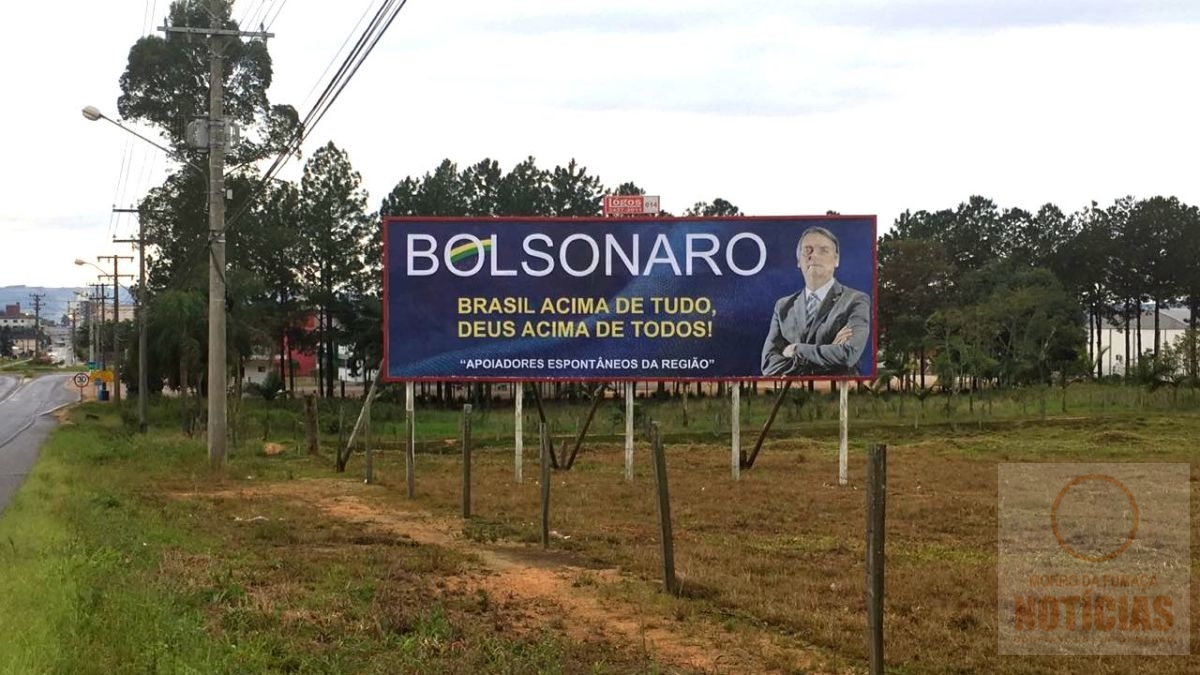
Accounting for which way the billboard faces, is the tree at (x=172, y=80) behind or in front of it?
behind

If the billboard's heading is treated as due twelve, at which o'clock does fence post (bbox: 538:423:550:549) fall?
The fence post is roughly at 12 o'clock from the billboard.

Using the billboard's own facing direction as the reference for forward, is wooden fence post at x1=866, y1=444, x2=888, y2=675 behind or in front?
in front

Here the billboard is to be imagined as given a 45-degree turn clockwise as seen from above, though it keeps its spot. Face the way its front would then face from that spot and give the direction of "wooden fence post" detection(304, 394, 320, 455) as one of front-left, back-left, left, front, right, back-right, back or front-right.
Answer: right

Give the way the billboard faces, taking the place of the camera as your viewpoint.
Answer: facing the viewer

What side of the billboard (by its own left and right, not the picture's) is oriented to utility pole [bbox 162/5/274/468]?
right

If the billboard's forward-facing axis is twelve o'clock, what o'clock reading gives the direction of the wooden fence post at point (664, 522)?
The wooden fence post is roughly at 12 o'clock from the billboard.

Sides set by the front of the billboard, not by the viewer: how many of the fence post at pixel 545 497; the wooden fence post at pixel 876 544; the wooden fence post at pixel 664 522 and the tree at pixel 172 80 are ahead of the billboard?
3
